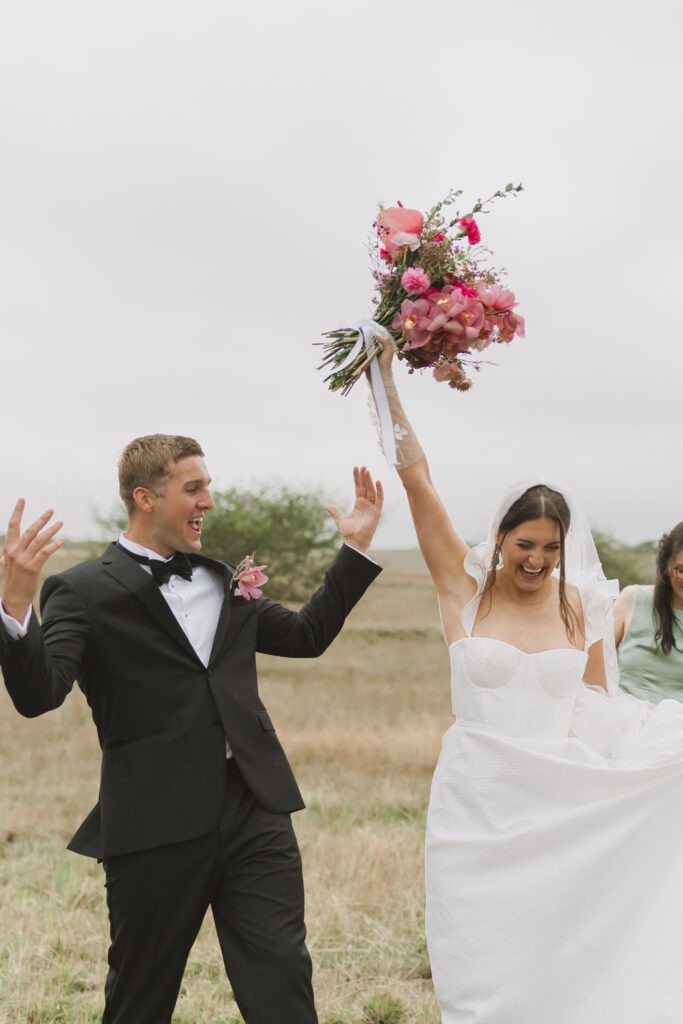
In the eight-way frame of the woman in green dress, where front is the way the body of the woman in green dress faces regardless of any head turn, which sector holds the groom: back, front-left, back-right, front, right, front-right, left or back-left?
front-right

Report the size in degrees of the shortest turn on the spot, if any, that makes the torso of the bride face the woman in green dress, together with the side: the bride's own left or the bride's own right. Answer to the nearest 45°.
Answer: approximately 135° to the bride's own left

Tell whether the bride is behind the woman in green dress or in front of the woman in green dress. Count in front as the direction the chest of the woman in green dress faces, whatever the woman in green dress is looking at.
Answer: in front

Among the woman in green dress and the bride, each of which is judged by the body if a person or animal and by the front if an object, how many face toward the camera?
2

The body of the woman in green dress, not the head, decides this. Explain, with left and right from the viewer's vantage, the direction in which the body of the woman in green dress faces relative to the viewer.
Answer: facing the viewer

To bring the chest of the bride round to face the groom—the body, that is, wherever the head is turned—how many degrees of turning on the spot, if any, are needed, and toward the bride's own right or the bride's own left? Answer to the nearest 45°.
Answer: approximately 90° to the bride's own right

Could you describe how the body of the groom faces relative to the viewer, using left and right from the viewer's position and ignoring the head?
facing the viewer and to the right of the viewer

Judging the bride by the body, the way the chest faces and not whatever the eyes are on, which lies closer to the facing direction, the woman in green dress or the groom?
the groom

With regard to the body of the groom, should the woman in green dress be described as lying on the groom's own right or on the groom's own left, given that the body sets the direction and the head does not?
on the groom's own left

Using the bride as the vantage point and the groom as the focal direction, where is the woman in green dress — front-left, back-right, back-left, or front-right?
back-right

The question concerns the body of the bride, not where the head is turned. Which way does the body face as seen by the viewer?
toward the camera
